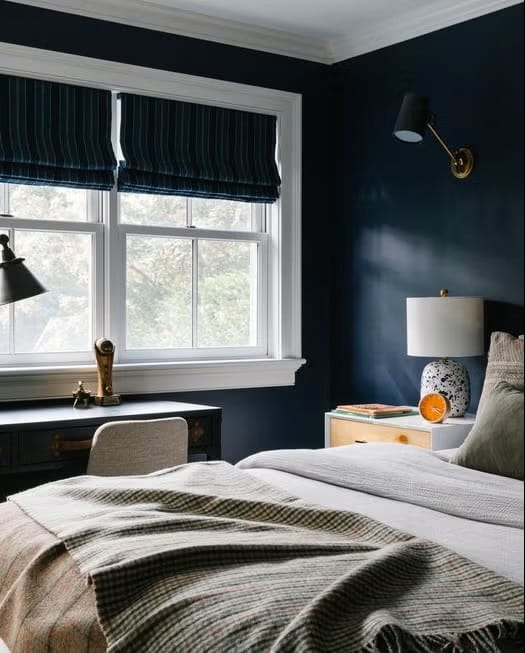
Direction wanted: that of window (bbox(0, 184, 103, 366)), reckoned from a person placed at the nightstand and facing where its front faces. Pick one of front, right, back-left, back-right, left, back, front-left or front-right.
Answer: front-right

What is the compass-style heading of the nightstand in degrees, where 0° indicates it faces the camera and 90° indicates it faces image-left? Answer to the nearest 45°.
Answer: approximately 45°

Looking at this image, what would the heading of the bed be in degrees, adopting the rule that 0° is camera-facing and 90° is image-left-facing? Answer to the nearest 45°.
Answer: approximately 45°

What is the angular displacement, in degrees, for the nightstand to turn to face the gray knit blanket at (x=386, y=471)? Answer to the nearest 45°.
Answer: approximately 45° to its left

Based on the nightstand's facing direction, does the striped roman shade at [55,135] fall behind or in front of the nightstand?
in front

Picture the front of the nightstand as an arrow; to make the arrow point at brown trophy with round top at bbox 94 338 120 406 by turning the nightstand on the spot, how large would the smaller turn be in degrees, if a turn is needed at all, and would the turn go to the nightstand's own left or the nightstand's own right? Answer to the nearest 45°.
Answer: approximately 45° to the nightstand's own right

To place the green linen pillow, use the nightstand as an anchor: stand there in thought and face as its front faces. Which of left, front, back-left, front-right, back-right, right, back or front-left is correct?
front-left

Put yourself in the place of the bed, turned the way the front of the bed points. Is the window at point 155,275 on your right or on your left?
on your right

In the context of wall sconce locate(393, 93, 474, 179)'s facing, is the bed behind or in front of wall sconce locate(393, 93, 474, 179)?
in front
